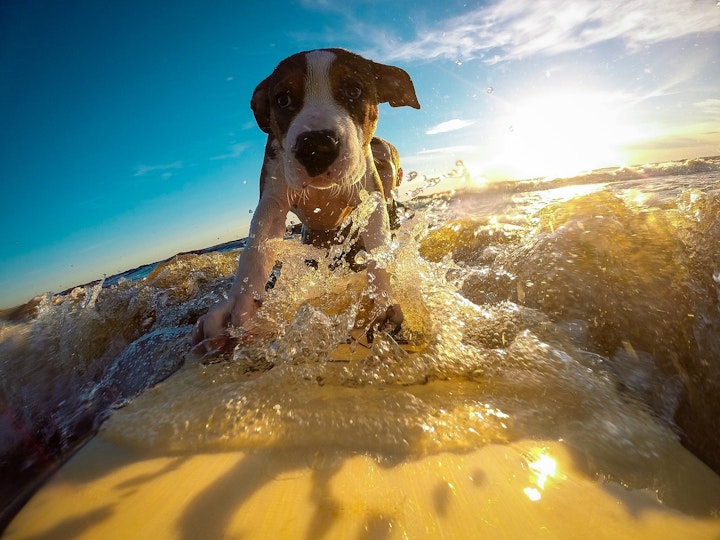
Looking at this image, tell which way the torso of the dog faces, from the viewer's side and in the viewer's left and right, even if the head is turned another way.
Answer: facing the viewer

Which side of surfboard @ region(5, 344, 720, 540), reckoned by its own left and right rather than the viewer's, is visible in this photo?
front
